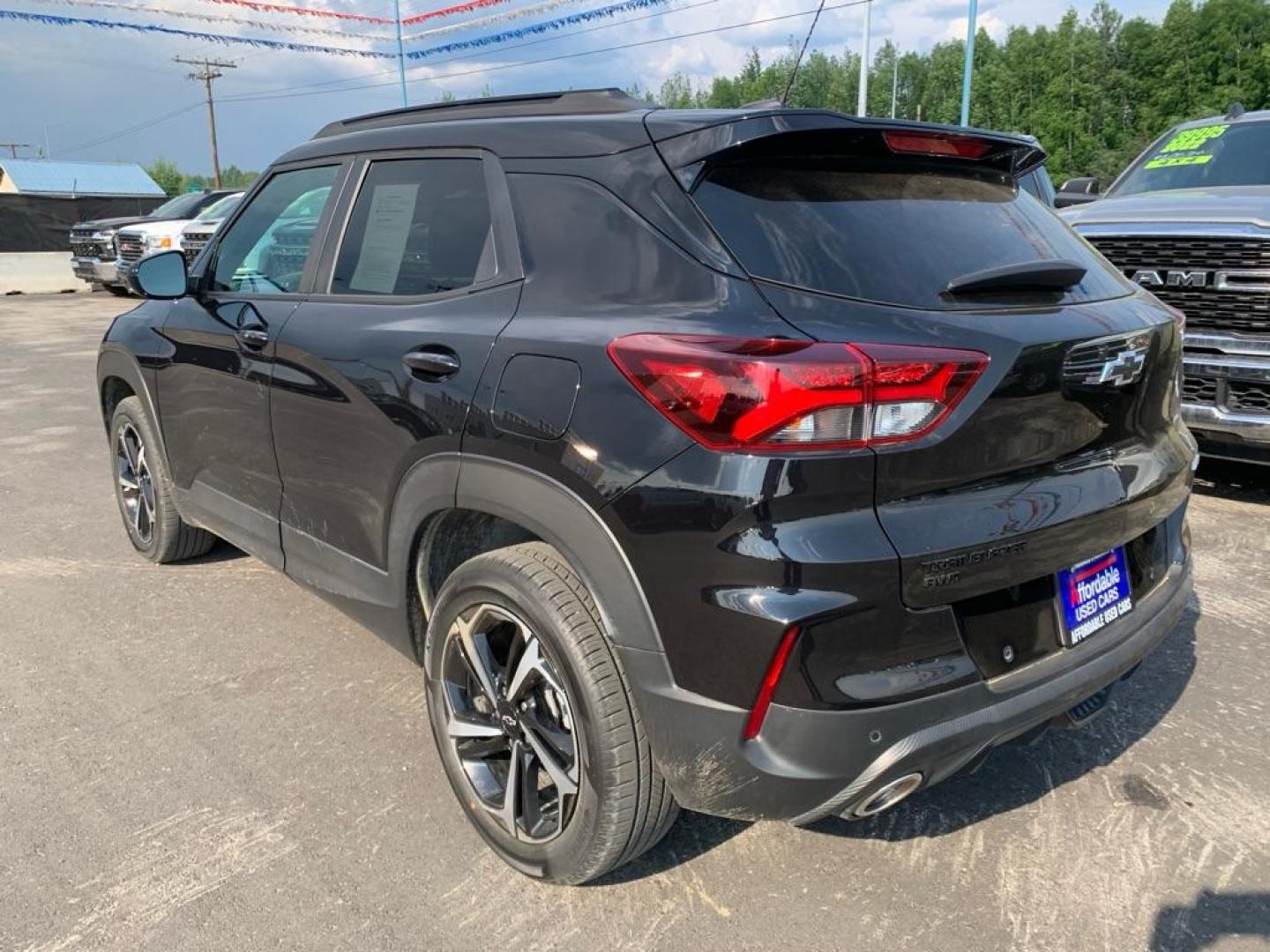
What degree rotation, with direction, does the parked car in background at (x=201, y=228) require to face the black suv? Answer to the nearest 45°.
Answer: approximately 45° to its left

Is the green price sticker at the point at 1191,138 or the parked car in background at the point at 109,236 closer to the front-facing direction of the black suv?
the parked car in background

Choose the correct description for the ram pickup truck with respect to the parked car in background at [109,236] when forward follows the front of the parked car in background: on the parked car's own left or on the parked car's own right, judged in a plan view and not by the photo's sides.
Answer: on the parked car's own left

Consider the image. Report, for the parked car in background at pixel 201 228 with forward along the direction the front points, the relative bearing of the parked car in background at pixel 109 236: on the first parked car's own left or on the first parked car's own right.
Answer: on the first parked car's own right

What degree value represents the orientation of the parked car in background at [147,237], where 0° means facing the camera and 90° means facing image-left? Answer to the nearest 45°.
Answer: approximately 45°

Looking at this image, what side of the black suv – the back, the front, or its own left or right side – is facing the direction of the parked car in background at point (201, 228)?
front

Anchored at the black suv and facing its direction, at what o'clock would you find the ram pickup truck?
The ram pickup truck is roughly at 3 o'clock from the black suv.

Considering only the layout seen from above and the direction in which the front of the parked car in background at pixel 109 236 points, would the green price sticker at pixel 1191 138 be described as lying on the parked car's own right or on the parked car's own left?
on the parked car's own left

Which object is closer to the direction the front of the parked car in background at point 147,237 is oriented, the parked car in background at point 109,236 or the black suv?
the black suv

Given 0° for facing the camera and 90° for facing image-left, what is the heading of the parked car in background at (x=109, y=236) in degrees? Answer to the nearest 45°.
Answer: approximately 45°

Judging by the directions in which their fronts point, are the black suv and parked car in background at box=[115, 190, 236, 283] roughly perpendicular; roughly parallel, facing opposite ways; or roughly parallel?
roughly perpendicular

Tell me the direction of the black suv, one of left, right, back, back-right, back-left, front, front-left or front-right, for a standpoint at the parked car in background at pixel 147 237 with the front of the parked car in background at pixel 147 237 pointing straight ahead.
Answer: front-left
